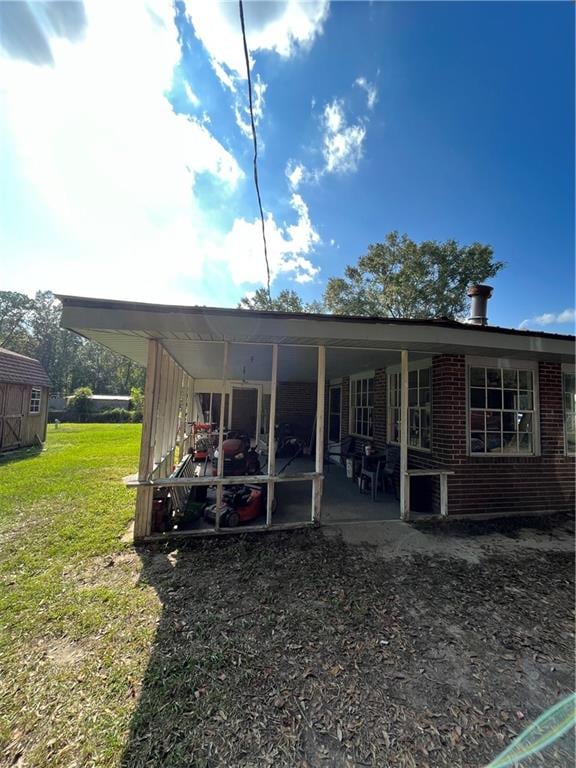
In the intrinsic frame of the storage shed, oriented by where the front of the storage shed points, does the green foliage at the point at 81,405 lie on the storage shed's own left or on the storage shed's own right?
on the storage shed's own left

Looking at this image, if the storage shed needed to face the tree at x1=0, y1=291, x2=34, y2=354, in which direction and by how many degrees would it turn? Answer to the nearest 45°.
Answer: approximately 135° to its left

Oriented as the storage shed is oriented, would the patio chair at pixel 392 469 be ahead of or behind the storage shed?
ahead

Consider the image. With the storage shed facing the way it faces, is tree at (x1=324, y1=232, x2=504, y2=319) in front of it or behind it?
in front

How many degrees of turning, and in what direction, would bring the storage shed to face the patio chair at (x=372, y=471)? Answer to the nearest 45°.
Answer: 0° — it already faces it

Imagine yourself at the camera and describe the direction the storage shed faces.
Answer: facing the viewer and to the right of the viewer

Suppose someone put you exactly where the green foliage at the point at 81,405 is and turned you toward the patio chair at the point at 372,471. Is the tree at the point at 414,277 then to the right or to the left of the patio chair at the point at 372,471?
left
